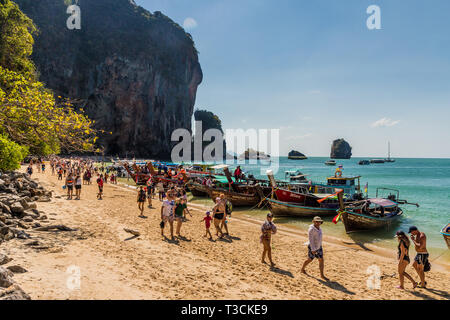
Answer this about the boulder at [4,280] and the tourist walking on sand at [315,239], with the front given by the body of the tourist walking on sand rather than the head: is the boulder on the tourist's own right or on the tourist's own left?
on the tourist's own right

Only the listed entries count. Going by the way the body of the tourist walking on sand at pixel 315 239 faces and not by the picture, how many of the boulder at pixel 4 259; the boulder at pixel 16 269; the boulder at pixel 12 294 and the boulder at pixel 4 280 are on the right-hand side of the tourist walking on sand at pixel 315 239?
4

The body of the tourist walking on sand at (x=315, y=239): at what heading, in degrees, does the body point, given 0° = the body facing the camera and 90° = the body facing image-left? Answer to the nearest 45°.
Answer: approximately 315°

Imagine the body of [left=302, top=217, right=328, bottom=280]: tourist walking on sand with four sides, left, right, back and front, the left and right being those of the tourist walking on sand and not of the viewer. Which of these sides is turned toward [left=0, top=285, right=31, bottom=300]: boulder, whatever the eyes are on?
right

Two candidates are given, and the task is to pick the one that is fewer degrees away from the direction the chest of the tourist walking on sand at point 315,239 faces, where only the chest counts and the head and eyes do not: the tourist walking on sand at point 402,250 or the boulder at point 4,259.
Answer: the tourist walking on sand

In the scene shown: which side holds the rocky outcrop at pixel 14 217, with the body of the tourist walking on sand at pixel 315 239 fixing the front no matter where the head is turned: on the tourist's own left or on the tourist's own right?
on the tourist's own right

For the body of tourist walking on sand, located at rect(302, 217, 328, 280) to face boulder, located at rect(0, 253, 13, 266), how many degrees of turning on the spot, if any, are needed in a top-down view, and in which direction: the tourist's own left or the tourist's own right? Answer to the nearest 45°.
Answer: approximately 90° to the tourist's own right

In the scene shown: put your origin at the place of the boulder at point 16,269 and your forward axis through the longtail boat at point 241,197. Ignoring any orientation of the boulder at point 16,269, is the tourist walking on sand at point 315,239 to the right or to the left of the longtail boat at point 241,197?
right

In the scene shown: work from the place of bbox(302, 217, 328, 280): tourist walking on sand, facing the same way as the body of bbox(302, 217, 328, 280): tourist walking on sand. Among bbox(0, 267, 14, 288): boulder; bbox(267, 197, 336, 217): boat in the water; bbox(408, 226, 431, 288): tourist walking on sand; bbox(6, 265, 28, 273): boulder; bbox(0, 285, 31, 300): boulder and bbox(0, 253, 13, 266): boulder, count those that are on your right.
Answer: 4

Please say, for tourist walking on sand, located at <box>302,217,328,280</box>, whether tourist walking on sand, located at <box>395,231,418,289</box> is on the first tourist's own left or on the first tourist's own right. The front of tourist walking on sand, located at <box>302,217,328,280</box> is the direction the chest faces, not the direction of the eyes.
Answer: on the first tourist's own left

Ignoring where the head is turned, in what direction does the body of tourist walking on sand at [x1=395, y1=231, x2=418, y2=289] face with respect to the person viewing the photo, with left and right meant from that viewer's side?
facing to the left of the viewer

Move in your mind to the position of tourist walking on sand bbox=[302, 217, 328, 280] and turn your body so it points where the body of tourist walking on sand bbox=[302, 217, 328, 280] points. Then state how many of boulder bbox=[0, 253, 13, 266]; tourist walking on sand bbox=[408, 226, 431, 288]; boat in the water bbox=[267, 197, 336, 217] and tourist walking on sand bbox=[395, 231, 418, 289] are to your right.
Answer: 1

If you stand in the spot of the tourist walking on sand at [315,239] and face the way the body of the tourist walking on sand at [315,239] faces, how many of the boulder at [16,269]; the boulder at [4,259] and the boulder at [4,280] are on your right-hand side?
3
